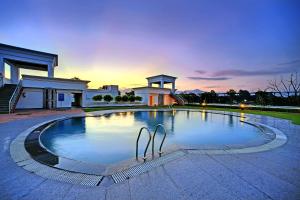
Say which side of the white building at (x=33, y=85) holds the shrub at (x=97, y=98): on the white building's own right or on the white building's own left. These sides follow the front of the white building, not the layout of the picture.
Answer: on the white building's own left

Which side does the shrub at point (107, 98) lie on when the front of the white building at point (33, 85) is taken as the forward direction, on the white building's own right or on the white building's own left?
on the white building's own left

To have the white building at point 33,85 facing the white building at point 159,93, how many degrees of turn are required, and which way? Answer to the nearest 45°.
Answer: approximately 45° to its left

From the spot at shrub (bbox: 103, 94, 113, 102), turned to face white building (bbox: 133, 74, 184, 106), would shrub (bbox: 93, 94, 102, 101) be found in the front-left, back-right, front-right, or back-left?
back-left
